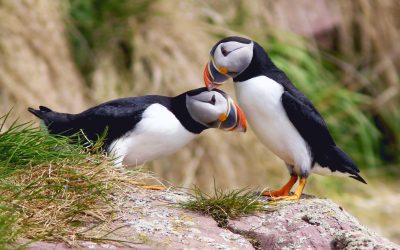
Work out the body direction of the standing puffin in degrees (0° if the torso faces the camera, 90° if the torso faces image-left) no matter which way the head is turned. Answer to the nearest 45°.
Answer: approximately 90°

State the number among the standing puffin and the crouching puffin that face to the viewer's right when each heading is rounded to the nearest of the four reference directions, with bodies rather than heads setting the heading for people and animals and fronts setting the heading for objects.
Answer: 1

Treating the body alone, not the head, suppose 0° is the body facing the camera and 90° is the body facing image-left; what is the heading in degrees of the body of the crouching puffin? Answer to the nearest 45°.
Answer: approximately 270°
